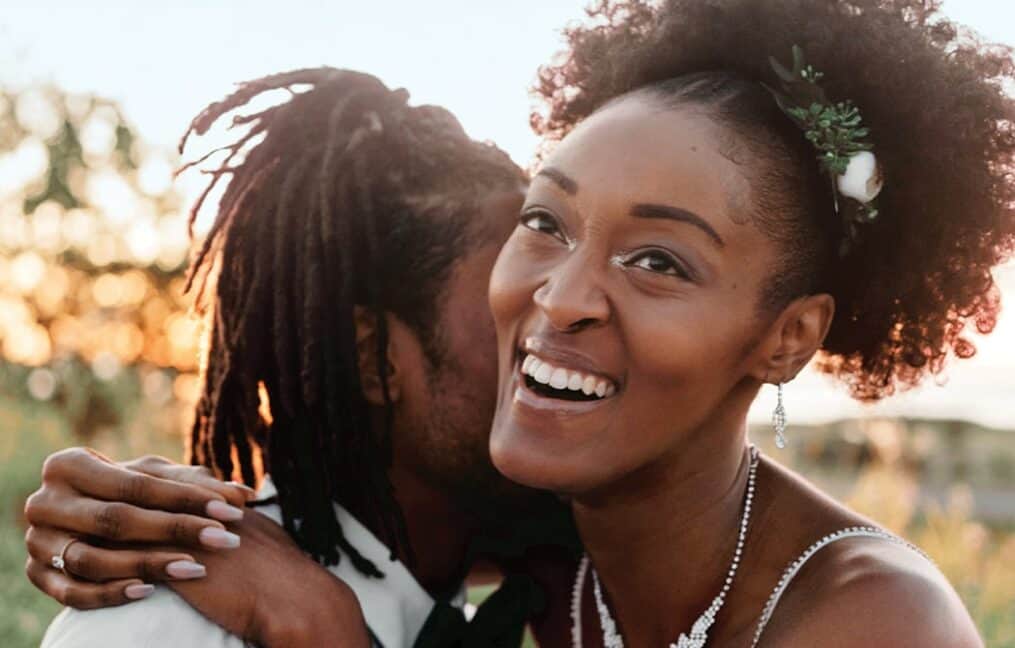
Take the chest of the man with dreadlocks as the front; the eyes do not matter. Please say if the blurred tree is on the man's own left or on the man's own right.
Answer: on the man's own left

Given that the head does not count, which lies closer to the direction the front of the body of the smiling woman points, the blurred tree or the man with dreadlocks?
the man with dreadlocks

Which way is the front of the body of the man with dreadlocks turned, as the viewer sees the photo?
to the viewer's right

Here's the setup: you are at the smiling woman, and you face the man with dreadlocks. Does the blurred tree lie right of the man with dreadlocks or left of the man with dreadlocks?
right

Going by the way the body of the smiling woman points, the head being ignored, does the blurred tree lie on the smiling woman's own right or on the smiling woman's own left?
on the smiling woman's own right

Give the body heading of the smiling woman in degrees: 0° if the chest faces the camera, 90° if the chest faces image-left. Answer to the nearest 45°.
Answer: approximately 45°

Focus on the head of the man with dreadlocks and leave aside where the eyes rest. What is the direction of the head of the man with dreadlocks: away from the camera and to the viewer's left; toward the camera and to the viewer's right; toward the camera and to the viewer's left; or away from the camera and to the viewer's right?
away from the camera and to the viewer's right

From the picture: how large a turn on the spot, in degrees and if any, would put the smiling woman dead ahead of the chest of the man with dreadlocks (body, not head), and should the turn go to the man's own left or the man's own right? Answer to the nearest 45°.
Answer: approximately 45° to the man's own right

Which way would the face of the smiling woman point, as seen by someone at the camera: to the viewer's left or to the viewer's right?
to the viewer's left

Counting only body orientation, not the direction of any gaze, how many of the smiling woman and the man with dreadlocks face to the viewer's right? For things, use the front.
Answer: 1
